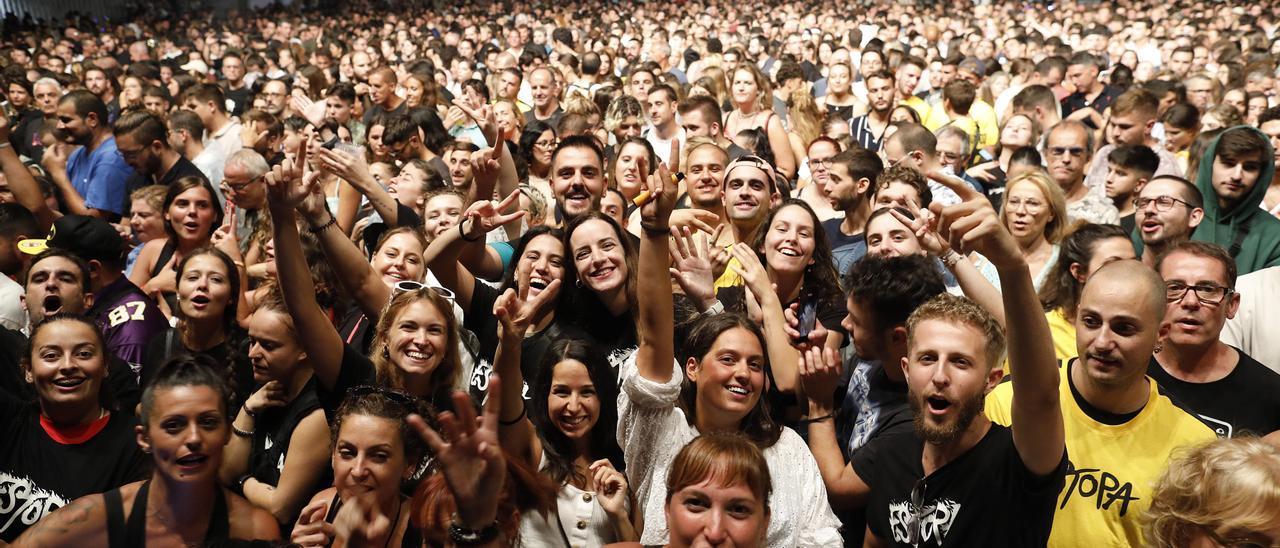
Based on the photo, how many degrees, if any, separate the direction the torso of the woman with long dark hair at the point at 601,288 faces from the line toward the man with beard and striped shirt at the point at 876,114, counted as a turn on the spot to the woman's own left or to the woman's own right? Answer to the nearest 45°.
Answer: approximately 135° to the woman's own left

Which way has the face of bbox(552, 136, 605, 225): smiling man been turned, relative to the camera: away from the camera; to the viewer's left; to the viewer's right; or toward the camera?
toward the camera

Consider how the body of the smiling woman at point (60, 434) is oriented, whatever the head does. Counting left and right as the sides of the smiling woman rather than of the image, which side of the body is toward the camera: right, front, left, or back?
front

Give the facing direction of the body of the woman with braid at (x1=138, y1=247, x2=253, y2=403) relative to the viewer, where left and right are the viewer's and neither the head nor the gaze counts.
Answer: facing the viewer

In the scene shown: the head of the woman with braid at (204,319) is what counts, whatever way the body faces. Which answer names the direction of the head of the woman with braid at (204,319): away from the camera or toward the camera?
toward the camera

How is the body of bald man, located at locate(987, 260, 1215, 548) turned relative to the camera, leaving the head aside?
toward the camera

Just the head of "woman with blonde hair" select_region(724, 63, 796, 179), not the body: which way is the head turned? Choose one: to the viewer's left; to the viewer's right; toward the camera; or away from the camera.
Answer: toward the camera

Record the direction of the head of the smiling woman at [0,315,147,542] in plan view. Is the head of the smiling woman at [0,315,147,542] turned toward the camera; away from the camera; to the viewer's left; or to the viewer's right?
toward the camera

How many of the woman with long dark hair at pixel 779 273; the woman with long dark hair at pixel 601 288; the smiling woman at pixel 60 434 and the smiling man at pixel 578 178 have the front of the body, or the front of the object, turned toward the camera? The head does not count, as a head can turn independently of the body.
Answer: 4

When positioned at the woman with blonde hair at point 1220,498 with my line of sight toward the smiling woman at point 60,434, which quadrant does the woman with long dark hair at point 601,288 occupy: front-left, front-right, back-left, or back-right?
front-right

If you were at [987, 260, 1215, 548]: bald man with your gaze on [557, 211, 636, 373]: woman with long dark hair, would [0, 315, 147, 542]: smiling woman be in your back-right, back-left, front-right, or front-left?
front-left

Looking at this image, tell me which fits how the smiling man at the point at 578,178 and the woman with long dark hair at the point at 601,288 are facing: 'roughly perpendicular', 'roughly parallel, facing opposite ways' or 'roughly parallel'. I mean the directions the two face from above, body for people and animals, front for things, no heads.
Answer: roughly parallel

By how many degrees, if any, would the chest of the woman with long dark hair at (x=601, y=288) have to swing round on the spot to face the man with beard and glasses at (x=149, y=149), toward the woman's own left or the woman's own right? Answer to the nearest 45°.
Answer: approximately 135° to the woman's own right

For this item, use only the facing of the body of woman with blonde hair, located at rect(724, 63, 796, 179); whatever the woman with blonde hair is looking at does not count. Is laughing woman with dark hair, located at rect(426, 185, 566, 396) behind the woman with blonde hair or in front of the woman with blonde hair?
in front
